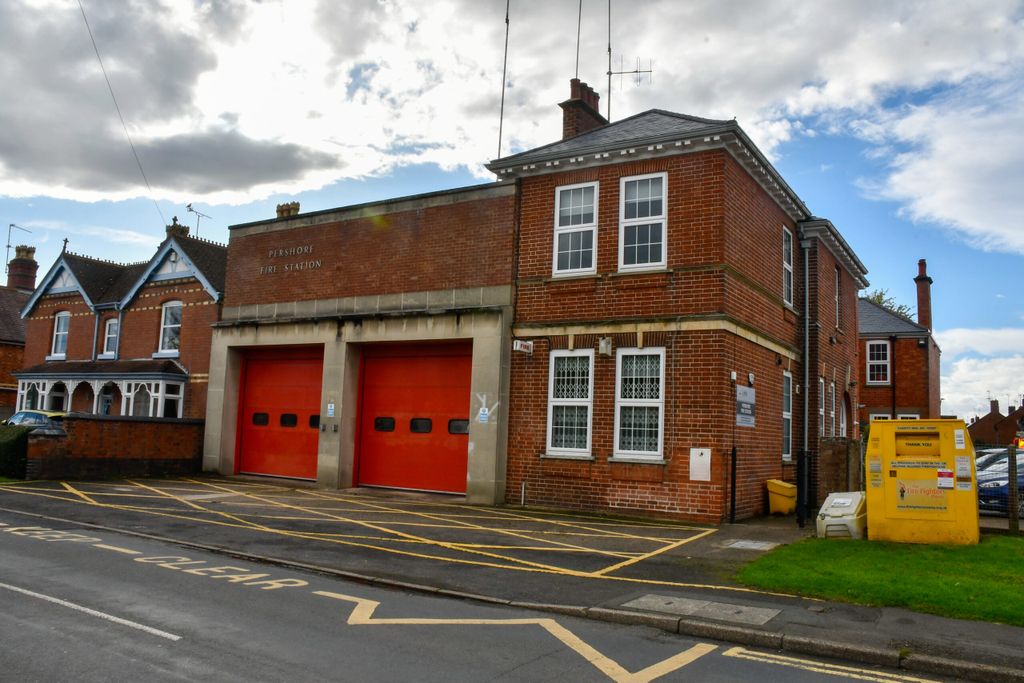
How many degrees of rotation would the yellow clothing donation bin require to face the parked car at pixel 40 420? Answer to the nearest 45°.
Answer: approximately 90° to its right

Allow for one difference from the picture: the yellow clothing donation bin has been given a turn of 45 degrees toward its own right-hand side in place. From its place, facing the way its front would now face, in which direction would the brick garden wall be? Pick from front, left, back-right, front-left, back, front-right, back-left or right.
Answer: front-right

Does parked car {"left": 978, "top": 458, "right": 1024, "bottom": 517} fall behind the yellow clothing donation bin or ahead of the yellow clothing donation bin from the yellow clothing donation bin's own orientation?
behind

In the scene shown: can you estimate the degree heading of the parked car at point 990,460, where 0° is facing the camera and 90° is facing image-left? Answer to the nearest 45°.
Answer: approximately 45°

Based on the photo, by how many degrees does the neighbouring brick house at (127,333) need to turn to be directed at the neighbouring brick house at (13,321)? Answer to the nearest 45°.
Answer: approximately 135° to its right

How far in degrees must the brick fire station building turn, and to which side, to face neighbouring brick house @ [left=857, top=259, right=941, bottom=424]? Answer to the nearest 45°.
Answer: approximately 180°

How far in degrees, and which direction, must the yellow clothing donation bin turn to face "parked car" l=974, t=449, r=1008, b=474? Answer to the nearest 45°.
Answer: approximately 180°

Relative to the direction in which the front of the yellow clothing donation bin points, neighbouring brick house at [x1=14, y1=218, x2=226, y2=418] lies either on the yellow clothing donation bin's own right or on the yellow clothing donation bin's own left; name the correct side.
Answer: on the yellow clothing donation bin's own right

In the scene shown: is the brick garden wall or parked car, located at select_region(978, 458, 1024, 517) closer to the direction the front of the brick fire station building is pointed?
the brick garden wall

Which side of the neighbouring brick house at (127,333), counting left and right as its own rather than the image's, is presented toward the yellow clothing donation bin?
left

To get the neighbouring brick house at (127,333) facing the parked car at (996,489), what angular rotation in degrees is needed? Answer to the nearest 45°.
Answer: approximately 90° to its left

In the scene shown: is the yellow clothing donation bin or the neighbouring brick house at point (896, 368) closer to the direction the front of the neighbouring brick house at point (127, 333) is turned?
the yellow clothing donation bin
